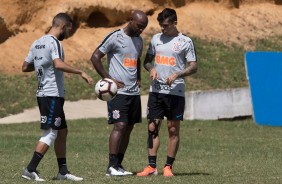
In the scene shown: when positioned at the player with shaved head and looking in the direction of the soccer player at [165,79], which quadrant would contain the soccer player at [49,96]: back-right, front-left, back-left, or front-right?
back-right

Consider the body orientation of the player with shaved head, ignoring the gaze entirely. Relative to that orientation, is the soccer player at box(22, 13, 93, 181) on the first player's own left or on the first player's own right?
on the first player's own right

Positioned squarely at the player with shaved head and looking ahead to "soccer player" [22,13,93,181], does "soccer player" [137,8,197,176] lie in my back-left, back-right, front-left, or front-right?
back-left

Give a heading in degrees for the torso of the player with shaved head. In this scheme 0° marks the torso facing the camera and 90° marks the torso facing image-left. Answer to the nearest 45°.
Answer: approximately 315°

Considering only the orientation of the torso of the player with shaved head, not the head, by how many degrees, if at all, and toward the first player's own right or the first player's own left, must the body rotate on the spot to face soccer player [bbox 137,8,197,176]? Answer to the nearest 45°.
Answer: approximately 45° to the first player's own left
